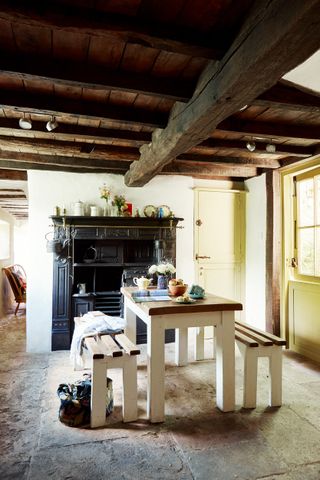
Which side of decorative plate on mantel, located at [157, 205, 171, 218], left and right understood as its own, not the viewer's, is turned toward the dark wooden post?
left

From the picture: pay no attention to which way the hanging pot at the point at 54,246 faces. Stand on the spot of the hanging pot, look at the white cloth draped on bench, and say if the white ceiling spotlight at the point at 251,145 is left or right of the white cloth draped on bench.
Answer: left

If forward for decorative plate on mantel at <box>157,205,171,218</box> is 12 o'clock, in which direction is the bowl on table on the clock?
The bowl on table is roughly at 12 o'clock from the decorative plate on mantel.

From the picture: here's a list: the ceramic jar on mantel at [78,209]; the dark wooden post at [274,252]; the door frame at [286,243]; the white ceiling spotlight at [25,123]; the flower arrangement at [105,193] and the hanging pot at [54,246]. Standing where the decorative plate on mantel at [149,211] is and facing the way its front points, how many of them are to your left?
2

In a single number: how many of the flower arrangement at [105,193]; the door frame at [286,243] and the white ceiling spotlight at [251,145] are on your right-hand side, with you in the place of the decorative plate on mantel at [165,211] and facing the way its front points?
1

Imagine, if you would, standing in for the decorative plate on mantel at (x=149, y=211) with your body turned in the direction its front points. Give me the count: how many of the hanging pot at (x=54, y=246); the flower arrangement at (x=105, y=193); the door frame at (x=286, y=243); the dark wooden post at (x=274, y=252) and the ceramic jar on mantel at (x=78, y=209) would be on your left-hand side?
2

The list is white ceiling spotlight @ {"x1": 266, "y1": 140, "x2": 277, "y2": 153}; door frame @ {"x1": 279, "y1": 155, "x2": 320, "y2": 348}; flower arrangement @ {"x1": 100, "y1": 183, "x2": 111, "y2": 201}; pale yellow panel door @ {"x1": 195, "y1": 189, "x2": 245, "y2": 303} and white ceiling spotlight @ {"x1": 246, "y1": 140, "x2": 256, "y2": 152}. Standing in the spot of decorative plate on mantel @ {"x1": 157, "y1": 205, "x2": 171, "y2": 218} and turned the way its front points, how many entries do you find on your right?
1

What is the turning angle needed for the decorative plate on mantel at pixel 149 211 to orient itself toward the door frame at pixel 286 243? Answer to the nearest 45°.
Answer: approximately 90° to its left

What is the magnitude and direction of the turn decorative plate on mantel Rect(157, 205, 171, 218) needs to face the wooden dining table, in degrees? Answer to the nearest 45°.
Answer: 0° — it already faces it

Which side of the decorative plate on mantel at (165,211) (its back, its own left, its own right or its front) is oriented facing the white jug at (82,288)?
right

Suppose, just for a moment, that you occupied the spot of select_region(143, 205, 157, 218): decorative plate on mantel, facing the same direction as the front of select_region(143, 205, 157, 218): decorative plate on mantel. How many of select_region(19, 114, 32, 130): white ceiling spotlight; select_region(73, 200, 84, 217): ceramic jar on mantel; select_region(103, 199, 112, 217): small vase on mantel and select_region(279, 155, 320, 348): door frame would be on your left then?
1

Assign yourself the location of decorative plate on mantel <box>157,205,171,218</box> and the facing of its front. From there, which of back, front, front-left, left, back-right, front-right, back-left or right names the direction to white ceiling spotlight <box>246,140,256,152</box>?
front-left

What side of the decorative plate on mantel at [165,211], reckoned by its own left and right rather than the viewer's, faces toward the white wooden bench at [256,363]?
front

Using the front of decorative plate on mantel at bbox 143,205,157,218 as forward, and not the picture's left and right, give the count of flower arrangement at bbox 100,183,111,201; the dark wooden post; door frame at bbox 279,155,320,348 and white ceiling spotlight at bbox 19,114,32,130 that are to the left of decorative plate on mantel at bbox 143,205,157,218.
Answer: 2

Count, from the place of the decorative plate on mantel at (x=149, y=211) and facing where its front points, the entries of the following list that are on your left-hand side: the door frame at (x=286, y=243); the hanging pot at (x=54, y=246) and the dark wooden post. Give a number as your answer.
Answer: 2

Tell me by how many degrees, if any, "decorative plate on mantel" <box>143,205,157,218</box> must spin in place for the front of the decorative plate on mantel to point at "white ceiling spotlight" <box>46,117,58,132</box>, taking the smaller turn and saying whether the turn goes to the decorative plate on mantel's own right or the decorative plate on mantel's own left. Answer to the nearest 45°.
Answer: approximately 45° to the decorative plate on mantel's own right

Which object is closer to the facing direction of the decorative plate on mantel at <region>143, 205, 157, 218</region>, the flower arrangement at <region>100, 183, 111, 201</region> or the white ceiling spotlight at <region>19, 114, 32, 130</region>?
the white ceiling spotlight

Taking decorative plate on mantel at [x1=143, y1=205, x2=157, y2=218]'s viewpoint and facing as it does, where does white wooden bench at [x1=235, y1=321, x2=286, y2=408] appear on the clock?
The white wooden bench is roughly at 11 o'clock from the decorative plate on mantel.

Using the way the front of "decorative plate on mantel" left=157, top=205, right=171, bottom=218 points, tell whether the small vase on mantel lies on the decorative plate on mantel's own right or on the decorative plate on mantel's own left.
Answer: on the decorative plate on mantel's own right
